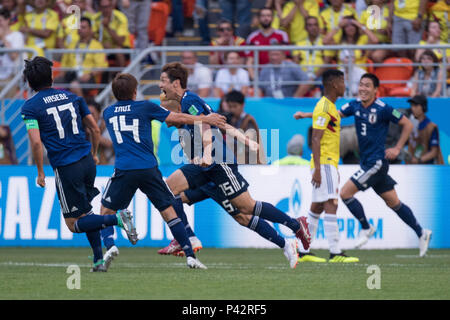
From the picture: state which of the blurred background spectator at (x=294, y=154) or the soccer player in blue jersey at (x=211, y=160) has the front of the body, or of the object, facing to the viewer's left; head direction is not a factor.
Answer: the soccer player in blue jersey

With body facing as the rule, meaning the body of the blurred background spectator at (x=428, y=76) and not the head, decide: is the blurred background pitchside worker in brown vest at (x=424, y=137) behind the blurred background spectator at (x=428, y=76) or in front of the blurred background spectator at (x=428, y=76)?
in front

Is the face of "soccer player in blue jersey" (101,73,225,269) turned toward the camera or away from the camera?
away from the camera

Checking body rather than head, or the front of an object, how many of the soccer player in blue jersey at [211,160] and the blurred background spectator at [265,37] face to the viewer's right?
0

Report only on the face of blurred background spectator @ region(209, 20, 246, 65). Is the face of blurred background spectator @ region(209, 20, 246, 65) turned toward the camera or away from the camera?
toward the camera

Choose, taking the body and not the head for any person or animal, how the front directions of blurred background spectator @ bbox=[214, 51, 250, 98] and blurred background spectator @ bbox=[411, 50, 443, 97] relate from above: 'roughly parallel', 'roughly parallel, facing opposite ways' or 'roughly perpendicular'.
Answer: roughly parallel

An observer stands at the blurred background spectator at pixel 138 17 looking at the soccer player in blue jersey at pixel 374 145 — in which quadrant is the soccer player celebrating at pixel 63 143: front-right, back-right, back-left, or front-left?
front-right

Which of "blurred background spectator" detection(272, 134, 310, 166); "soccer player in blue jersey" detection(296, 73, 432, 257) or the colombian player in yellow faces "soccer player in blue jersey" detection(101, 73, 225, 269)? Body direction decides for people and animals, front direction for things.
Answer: "soccer player in blue jersey" detection(296, 73, 432, 257)

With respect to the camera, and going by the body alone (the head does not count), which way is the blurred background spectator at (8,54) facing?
toward the camera
